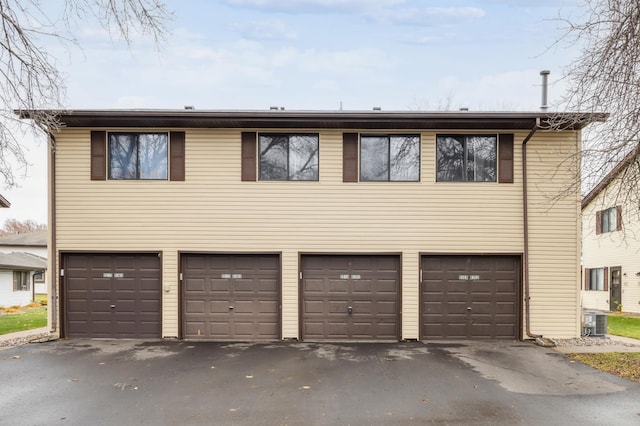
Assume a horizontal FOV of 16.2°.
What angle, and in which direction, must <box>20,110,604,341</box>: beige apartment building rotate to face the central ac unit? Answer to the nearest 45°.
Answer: approximately 90° to its left

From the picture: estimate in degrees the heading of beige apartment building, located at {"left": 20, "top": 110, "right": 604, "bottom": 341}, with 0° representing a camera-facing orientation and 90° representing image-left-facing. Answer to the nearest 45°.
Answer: approximately 0°

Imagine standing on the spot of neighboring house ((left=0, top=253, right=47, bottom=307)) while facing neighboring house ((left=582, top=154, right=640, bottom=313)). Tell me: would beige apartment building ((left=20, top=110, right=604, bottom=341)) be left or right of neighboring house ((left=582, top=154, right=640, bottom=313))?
right
